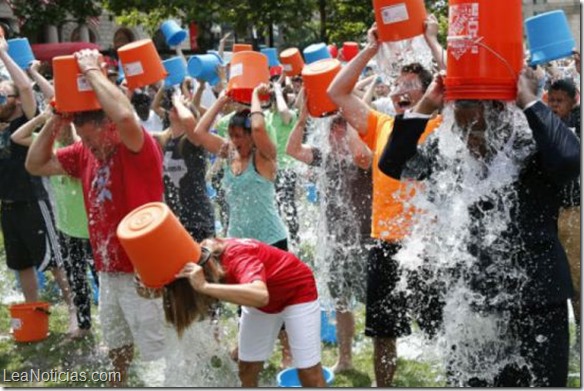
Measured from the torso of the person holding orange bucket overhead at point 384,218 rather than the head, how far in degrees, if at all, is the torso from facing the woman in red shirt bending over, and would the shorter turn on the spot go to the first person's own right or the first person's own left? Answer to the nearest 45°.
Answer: approximately 45° to the first person's own right

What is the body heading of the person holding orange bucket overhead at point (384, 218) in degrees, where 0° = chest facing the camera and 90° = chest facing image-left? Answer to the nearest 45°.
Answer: approximately 0°

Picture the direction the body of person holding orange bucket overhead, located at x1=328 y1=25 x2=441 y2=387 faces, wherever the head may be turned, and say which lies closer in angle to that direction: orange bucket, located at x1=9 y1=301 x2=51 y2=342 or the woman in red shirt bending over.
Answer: the woman in red shirt bending over

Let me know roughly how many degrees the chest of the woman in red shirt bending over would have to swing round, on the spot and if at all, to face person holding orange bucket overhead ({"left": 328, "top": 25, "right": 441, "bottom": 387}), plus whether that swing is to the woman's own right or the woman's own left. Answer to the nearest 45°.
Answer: approximately 180°

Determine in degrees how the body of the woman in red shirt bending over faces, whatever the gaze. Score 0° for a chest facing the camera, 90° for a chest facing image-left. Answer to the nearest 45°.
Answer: approximately 45°
